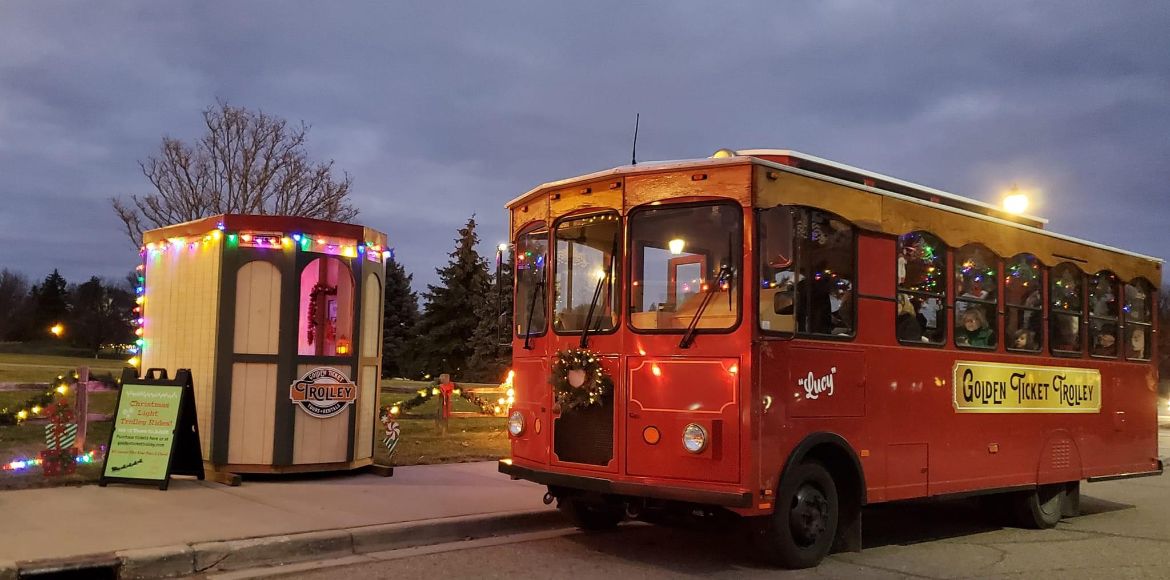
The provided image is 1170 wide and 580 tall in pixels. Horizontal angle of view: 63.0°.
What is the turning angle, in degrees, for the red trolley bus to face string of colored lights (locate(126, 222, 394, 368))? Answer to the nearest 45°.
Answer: approximately 45° to its right

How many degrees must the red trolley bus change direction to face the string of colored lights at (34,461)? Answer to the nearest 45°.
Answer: approximately 45° to its right

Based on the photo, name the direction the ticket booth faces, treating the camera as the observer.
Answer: facing the viewer and to the right of the viewer

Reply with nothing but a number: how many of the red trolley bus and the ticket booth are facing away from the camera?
0

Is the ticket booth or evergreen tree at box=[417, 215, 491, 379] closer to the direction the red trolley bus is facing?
the ticket booth

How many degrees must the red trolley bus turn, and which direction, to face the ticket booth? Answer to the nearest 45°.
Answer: approximately 45° to its right

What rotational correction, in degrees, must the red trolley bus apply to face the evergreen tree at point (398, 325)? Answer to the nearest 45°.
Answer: approximately 90° to its right

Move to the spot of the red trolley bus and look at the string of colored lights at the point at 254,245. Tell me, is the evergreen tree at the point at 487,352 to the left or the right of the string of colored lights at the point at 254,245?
right

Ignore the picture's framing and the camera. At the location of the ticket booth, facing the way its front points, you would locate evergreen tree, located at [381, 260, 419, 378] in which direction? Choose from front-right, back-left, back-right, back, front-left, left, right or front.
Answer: back-left

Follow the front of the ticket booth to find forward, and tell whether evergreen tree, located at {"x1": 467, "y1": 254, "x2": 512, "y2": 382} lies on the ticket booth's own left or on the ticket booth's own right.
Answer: on the ticket booth's own left

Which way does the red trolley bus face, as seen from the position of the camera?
facing the viewer and to the left of the viewer

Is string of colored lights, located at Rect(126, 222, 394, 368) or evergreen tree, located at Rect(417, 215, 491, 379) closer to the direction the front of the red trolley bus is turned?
the string of colored lights

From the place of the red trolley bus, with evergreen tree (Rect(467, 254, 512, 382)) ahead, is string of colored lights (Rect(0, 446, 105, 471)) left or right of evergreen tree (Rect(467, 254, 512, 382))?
left
